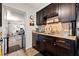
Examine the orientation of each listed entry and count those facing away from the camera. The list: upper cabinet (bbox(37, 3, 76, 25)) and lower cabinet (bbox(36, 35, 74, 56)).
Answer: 0

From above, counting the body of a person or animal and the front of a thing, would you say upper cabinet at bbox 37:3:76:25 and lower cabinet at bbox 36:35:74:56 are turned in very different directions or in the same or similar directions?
same or similar directions

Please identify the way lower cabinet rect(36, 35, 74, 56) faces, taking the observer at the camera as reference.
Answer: facing the viewer and to the left of the viewer
